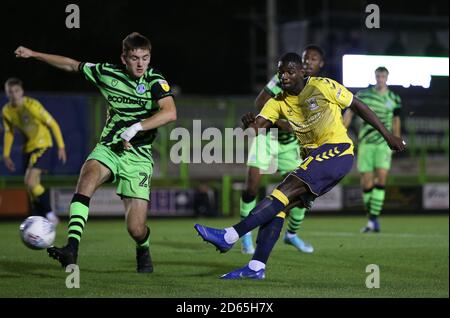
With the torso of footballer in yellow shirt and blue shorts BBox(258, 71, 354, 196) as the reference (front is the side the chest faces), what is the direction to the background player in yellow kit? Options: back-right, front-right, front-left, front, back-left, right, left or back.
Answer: right

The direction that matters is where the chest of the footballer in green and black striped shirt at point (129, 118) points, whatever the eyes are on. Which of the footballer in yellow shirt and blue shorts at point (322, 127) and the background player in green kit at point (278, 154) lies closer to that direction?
the footballer in yellow shirt and blue shorts

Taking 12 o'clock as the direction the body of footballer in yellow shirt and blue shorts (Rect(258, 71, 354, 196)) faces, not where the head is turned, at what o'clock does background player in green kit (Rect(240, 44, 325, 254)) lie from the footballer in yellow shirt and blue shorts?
The background player in green kit is roughly at 4 o'clock from the footballer in yellow shirt and blue shorts.

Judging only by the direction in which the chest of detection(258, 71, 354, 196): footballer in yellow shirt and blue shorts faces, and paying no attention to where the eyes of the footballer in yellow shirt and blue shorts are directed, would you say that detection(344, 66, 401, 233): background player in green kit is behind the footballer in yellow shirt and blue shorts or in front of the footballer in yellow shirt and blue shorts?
behind

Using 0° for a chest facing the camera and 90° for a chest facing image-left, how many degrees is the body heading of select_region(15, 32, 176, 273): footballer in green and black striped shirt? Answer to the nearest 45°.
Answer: approximately 0°

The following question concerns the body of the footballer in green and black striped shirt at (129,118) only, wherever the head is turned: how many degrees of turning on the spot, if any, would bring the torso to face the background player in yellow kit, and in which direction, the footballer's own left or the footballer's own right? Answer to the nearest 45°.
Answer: approximately 180°

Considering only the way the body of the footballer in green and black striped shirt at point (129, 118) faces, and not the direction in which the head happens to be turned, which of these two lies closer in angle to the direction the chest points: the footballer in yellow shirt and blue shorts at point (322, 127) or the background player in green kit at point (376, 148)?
the footballer in yellow shirt and blue shorts

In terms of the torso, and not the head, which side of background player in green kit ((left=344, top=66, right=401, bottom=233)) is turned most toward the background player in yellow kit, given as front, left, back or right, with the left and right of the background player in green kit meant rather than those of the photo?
right

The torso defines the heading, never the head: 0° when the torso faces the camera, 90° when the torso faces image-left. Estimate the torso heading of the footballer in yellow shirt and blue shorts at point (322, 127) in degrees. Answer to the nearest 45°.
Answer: approximately 45°

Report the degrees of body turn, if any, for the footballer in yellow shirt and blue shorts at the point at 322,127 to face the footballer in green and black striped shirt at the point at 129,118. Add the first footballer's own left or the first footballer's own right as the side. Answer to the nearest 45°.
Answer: approximately 45° to the first footballer's own right
